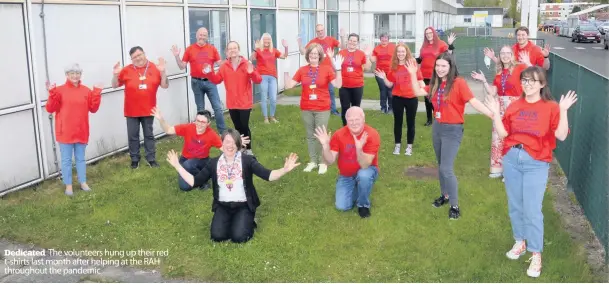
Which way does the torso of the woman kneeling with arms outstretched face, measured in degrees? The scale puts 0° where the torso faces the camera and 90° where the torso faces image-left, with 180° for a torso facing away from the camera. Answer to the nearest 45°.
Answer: approximately 0°

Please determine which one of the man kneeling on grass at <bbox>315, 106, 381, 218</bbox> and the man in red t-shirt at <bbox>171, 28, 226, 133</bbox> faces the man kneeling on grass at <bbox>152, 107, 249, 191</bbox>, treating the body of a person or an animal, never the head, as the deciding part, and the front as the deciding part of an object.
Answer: the man in red t-shirt

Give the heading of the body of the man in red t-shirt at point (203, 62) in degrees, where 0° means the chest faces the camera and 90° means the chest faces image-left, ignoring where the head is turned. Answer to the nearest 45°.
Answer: approximately 0°

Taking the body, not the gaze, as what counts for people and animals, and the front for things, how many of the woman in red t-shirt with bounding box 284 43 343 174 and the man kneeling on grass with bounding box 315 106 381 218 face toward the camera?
2

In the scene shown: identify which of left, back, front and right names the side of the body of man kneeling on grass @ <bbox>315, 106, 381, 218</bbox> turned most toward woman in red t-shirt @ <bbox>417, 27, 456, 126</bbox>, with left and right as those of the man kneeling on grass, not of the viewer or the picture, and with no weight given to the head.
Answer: back

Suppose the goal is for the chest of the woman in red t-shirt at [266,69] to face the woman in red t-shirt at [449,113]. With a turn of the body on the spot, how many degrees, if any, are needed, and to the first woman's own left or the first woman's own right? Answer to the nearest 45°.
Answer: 0° — they already face them

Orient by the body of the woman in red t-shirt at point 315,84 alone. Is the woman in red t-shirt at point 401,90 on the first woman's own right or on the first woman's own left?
on the first woman's own left
